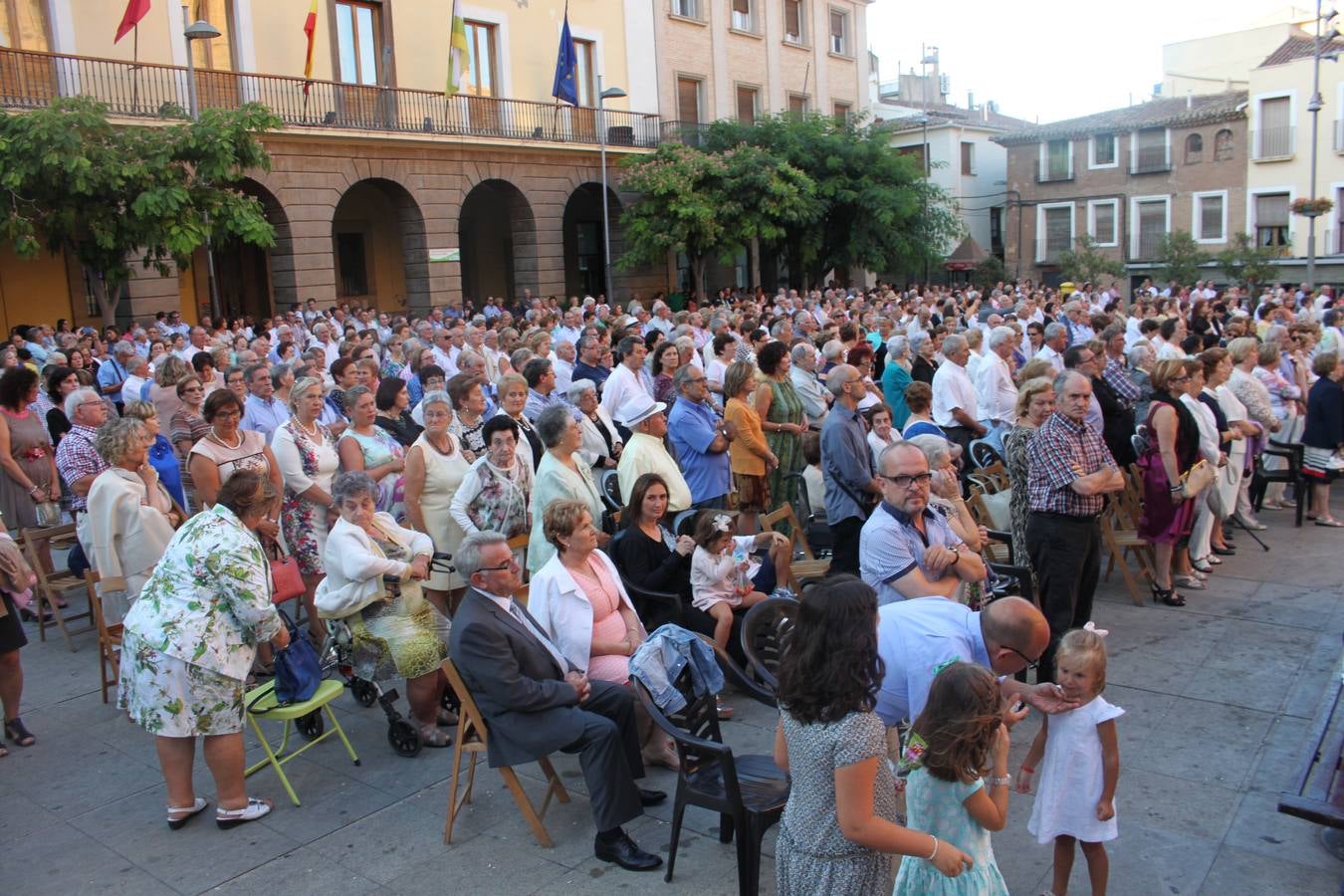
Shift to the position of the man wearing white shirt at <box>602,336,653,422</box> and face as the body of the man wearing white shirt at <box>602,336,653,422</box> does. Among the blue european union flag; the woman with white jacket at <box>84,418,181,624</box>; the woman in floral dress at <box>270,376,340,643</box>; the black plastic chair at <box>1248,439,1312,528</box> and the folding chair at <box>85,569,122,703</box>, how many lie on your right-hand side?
3

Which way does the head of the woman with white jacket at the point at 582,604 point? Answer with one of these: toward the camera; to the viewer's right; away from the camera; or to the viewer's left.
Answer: to the viewer's right

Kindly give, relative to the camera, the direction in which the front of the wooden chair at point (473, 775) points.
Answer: facing to the right of the viewer

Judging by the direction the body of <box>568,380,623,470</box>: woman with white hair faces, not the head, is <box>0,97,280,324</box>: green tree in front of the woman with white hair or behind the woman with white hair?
behind

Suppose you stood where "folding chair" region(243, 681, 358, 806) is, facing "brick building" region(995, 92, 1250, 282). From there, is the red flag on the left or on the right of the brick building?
left

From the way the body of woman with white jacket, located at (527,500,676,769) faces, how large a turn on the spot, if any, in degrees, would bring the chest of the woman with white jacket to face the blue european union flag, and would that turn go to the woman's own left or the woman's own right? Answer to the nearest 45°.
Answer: approximately 135° to the woman's own left
